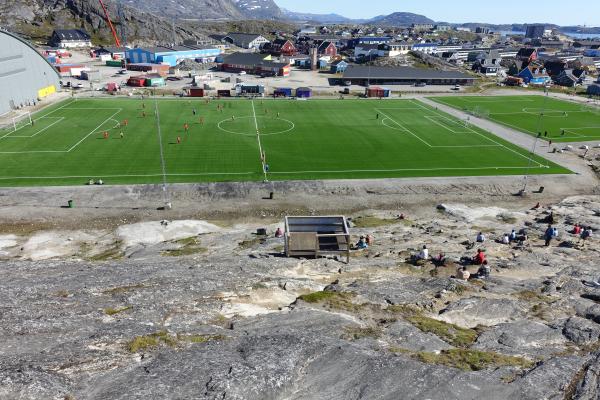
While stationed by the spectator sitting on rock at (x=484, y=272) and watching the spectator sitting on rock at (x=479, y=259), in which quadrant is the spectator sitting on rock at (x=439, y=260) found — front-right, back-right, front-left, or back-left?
front-left

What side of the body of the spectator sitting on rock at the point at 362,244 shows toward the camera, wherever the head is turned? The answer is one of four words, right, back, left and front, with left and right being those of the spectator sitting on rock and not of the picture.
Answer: back

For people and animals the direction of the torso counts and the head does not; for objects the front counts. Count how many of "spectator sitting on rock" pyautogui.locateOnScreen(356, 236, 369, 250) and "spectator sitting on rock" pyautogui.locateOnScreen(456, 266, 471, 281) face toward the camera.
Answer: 0

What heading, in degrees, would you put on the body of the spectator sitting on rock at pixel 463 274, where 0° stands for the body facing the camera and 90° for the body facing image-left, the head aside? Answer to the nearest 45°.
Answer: approximately 135°

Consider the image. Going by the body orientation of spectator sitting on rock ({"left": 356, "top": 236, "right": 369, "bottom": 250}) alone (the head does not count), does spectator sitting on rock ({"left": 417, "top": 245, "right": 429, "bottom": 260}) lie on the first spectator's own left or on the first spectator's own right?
on the first spectator's own right

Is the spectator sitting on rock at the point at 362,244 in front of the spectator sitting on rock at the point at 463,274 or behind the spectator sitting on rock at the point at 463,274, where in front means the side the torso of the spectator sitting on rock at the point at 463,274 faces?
in front

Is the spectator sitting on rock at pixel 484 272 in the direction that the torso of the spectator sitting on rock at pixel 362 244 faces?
no

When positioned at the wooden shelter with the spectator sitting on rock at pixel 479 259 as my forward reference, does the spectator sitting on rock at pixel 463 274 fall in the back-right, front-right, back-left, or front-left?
front-right

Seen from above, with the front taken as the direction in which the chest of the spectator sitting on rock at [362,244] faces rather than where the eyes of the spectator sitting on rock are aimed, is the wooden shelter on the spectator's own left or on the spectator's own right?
on the spectator's own left

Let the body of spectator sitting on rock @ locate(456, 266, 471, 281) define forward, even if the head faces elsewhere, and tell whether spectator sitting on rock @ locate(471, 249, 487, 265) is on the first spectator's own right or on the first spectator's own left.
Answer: on the first spectator's own right

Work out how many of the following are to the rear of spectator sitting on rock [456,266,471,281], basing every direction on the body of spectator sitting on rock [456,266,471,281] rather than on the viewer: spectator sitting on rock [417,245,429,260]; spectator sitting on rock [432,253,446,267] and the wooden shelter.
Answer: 0

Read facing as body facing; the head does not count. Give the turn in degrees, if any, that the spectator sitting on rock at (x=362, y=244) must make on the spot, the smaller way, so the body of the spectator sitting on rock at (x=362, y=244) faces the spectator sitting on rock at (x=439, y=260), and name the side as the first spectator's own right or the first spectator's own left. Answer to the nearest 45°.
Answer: approximately 135° to the first spectator's own right

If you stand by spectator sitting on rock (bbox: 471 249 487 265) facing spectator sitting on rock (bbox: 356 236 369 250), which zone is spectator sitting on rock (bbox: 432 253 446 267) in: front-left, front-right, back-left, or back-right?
front-left

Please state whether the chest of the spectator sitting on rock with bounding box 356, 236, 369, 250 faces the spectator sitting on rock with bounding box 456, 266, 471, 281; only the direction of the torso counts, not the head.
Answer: no
